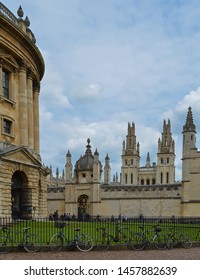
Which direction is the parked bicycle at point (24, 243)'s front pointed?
to the viewer's left

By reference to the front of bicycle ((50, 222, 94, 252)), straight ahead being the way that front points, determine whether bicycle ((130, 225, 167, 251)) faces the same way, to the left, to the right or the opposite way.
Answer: the opposite way

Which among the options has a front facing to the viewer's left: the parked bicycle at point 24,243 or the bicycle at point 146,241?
the parked bicycle

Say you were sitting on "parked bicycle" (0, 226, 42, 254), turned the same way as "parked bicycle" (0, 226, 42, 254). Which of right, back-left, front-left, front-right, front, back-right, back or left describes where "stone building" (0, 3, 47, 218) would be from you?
right

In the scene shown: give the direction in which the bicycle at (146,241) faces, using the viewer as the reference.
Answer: facing to the right of the viewer

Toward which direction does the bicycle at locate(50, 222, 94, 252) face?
to the viewer's left
